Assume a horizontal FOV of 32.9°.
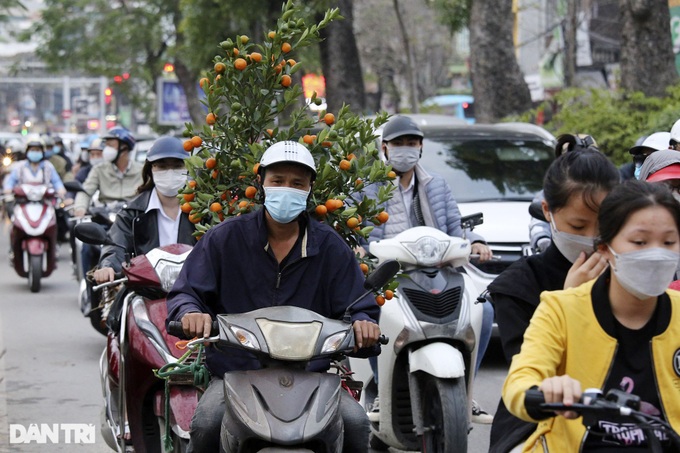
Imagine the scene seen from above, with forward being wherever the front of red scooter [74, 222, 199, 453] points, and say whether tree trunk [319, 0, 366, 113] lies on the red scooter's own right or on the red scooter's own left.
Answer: on the red scooter's own left

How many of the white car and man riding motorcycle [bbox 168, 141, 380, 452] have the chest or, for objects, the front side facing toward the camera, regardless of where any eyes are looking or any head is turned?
2

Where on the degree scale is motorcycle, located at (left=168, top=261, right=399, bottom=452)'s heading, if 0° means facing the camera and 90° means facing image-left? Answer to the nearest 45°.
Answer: approximately 0°

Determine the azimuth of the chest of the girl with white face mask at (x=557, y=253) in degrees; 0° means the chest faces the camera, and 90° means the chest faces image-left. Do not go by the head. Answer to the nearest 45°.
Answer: approximately 315°

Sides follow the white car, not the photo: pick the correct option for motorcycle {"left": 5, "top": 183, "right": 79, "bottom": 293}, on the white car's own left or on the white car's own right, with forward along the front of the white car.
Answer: on the white car's own right

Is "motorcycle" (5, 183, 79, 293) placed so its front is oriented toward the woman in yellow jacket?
yes

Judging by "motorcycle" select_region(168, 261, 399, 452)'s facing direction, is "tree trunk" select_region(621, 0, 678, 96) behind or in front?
behind

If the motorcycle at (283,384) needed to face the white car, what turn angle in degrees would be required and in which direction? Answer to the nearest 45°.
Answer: approximately 180°
